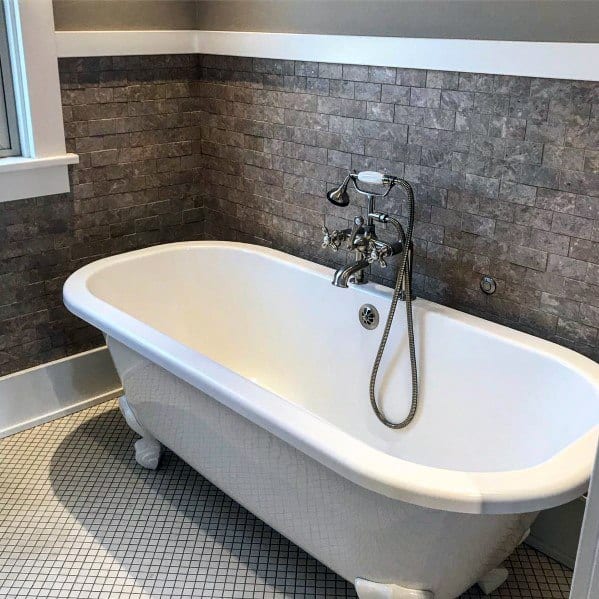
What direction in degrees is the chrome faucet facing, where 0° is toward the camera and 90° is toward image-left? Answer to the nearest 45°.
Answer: approximately 45°

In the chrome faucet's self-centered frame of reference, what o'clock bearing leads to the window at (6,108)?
The window is roughly at 2 o'clock from the chrome faucet.

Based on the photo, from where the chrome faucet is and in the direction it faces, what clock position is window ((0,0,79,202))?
The window is roughly at 2 o'clock from the chrome faucet.
